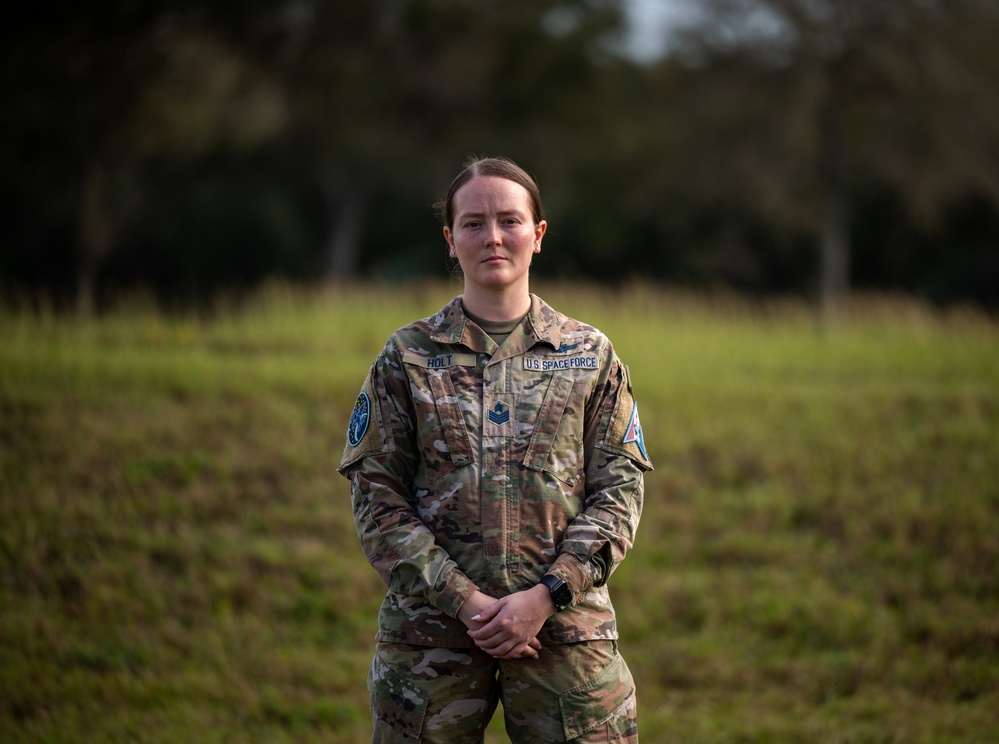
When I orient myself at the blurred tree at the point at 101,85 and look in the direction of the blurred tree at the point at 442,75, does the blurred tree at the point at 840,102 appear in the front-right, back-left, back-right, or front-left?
front-right

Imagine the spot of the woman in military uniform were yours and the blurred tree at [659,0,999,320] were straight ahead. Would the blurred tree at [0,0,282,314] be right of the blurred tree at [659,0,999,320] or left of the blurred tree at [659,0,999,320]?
left

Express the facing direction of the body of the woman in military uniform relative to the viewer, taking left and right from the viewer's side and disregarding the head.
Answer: facing the viewer

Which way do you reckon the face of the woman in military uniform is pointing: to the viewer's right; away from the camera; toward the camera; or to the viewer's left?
toward the camera

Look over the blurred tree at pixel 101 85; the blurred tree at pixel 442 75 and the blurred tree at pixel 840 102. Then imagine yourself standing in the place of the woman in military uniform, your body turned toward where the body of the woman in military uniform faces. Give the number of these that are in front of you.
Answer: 0

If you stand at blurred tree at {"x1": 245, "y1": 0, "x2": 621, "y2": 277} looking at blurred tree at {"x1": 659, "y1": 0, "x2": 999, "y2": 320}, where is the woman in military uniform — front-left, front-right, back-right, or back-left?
front-right

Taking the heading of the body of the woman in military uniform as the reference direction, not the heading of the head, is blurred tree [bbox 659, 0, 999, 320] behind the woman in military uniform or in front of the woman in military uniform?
behind

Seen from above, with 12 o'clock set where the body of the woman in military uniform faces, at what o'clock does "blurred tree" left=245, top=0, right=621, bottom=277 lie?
The blurred tree is roughly at 6 o'clock from the woman in military uniform.
